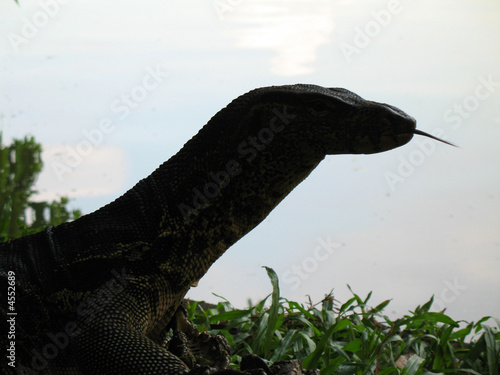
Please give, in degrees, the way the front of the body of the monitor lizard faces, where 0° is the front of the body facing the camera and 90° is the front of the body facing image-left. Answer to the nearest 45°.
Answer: approximately 270°

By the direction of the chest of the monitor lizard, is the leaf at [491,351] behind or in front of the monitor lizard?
in front

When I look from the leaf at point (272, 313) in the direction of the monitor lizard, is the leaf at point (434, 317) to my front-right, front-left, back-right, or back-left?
back-left

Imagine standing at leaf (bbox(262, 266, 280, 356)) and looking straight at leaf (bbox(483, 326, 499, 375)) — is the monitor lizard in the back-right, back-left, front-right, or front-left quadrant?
back-right

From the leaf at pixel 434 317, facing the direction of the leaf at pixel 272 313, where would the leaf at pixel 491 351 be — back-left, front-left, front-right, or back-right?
back-left

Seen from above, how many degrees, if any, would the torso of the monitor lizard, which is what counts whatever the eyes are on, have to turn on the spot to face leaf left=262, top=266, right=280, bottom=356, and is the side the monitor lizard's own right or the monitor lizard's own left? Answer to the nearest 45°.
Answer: approximately 45° to the monitor lizard's own left

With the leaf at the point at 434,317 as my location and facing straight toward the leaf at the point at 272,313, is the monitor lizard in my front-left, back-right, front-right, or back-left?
front-left

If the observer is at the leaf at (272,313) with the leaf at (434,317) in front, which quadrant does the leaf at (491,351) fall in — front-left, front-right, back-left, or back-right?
front-right

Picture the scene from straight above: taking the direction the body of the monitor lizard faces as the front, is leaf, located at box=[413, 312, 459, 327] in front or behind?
in front
